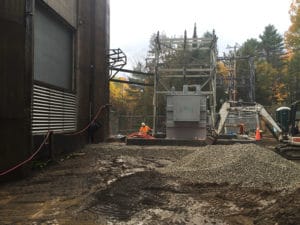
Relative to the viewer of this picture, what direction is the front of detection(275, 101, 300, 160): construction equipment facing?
facing to the left of the viewer

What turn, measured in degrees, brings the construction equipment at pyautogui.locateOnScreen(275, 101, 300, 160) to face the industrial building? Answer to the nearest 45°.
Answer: approximately 45° to its left

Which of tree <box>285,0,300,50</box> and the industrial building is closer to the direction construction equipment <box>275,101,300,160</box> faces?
the industrial building

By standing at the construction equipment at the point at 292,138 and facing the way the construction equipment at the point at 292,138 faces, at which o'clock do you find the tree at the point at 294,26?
The tree is roughly at 3 o'clock from the construction equipment.

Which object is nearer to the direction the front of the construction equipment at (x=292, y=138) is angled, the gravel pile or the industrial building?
the industrial building
